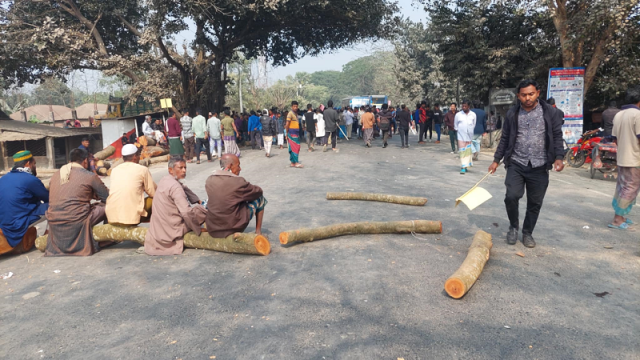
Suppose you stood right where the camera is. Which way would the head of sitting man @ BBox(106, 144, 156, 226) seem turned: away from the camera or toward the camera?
away from the camera

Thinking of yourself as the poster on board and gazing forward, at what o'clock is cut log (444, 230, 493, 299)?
The cut log is roughly at 12 o'clock from the poster on board.

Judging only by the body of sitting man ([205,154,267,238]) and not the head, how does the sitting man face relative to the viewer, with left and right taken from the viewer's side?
facing away from the viewer and to the right of the viewer
